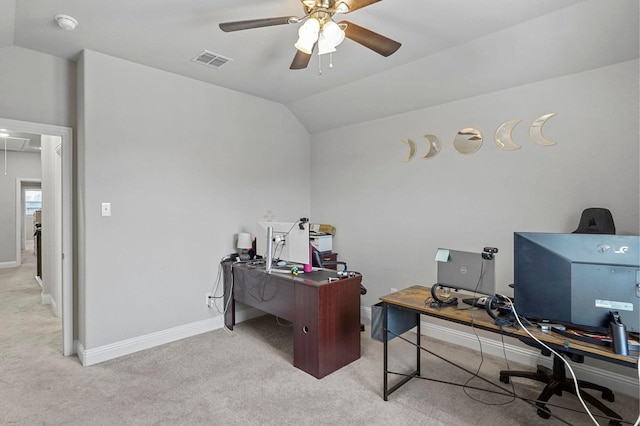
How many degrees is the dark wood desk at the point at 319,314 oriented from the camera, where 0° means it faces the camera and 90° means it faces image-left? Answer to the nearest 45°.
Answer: approximately 225°

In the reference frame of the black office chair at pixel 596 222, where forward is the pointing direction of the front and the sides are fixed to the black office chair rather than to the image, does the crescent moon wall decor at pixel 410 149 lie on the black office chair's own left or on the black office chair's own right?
on the black office chair's own right

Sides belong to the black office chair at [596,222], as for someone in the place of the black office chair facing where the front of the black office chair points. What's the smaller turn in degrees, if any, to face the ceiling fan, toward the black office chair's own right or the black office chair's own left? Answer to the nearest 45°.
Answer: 0° — it already faces it

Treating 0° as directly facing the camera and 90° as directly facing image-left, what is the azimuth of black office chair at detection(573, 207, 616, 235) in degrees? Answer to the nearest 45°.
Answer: approximately 45°

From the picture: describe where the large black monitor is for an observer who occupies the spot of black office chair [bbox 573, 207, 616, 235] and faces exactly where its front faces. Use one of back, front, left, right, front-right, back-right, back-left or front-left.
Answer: front-left

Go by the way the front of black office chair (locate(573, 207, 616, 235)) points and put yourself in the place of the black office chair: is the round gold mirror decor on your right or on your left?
on your right

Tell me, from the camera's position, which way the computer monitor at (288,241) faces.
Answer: facing away from the viewer and to the right of the viewer

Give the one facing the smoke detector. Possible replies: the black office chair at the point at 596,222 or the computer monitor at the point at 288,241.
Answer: the black office chair
